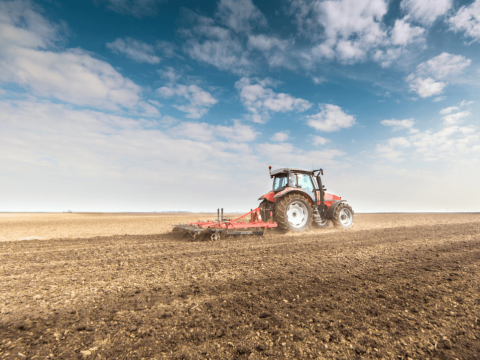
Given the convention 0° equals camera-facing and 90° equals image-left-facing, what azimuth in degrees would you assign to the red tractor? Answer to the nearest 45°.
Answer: approximately 225°
